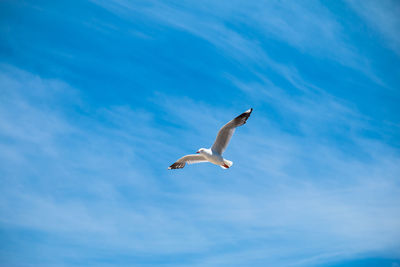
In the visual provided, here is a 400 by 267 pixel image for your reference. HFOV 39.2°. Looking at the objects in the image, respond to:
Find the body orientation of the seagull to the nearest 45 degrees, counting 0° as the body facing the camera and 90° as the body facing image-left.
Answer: approximately 45°
